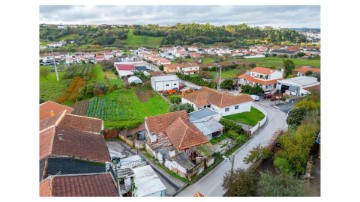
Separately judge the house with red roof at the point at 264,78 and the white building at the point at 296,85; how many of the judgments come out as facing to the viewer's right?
0

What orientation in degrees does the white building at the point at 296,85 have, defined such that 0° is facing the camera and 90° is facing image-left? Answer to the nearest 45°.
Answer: approximately 45°

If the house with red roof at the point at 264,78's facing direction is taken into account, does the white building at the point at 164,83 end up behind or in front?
in front

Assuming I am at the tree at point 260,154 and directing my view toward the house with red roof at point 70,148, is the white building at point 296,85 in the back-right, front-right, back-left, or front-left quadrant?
back-right

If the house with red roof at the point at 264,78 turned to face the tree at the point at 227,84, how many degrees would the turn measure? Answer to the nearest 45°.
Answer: approximately 45° to its right

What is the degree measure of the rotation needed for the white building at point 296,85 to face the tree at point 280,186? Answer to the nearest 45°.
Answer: approximately 45° to its left

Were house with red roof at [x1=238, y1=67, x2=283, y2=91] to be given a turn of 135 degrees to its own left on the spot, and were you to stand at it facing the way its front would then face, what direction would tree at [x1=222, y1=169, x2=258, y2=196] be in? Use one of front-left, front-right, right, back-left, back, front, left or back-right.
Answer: right

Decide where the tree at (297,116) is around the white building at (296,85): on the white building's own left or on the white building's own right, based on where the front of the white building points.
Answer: on the white building's own left

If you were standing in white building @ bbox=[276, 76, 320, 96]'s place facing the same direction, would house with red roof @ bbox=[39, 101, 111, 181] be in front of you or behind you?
in front

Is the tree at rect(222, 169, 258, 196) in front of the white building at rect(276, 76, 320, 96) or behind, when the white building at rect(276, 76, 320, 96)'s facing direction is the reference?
in front
